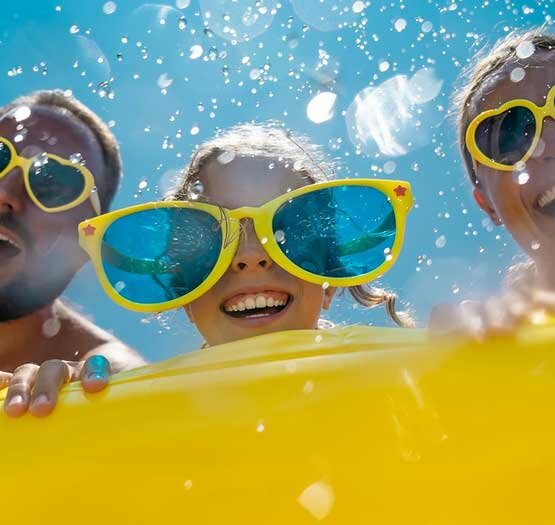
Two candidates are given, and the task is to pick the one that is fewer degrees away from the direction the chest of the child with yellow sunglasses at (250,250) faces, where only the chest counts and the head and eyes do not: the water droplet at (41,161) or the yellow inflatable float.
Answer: the yellow inflatable float

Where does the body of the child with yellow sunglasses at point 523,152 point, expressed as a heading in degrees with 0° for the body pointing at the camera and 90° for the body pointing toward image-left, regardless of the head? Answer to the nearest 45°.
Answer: approximately 0°

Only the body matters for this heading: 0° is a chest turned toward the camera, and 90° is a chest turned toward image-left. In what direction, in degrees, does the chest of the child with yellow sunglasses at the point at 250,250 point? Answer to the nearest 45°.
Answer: approximately 0°

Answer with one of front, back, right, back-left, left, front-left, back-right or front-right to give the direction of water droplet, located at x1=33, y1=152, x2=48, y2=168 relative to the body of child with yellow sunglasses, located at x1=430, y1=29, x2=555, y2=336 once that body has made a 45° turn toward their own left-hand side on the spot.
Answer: back-right

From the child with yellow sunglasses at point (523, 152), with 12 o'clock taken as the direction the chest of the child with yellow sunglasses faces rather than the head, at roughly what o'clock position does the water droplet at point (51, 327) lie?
The water droplet is roughly at 3 o'clock from the child with yellow sunglasses.

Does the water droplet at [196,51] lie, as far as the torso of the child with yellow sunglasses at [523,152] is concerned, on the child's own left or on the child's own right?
on the child's own right
